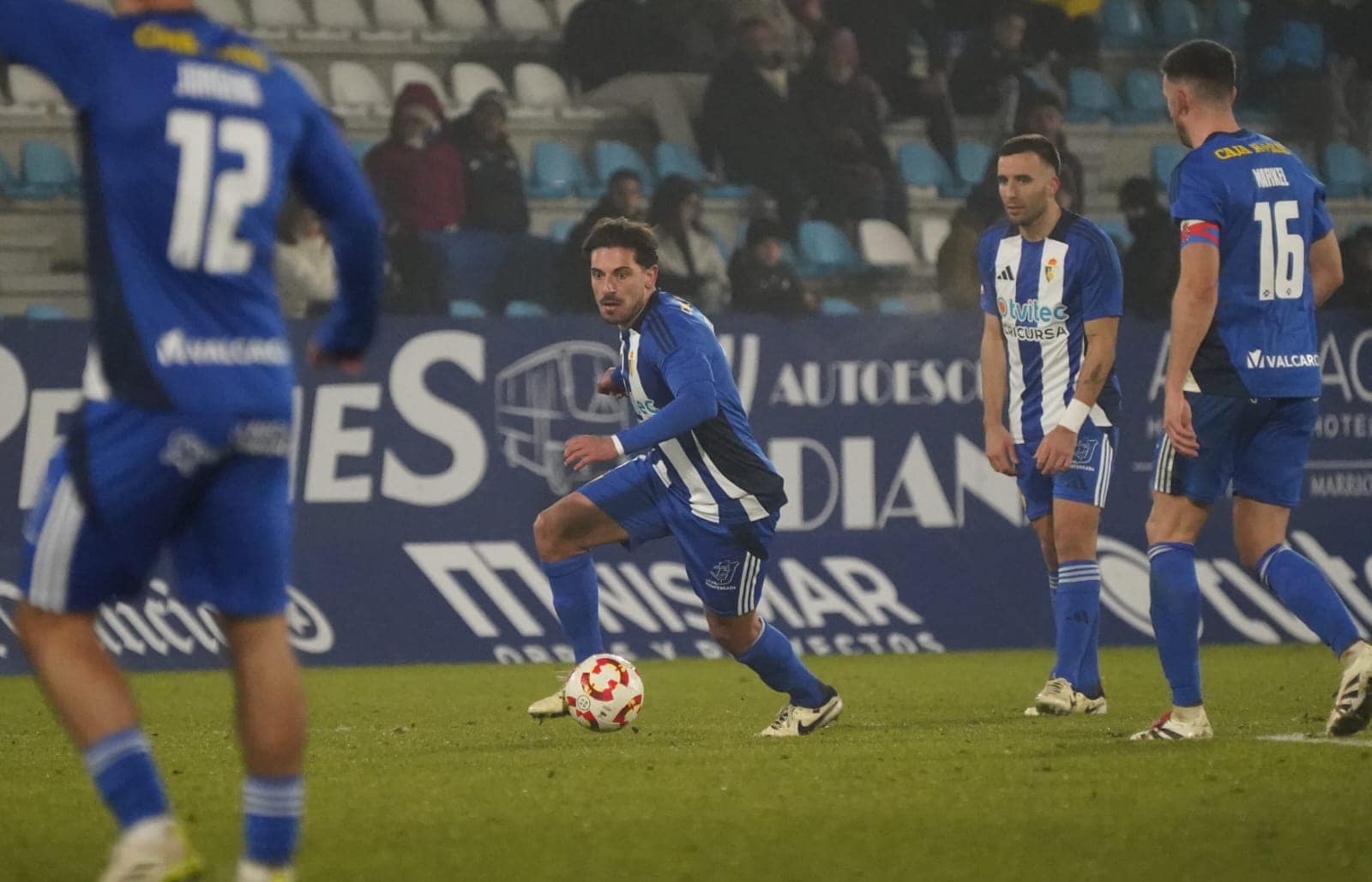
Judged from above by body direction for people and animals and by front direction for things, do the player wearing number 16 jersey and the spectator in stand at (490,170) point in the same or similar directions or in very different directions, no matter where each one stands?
very different directions

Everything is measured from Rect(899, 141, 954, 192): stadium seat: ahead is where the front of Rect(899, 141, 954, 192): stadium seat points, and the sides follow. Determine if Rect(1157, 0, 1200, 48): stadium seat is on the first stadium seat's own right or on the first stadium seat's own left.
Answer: on the first stadium seat's own left

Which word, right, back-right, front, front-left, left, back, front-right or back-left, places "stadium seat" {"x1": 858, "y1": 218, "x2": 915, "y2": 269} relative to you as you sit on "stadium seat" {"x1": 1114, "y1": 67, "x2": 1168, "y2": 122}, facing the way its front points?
front-right

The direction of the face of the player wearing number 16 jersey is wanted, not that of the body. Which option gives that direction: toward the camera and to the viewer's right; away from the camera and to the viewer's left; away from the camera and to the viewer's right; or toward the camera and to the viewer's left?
away from the camera and to the viewer's left

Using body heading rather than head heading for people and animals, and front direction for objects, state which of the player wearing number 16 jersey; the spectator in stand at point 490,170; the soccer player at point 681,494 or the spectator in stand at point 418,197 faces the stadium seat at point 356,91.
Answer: the player wearing number 16 jersey

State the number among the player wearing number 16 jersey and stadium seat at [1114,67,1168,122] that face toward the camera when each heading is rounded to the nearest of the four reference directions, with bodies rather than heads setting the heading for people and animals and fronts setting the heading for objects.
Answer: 1

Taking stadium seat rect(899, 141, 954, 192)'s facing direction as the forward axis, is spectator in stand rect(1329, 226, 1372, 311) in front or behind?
in front

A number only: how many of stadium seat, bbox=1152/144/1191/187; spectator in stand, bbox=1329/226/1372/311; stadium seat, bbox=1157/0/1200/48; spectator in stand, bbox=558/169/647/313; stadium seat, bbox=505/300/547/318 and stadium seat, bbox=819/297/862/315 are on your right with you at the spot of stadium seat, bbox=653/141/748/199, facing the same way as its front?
2

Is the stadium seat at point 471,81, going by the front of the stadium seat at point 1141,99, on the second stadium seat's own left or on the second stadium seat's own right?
on the second stadium seat's own right

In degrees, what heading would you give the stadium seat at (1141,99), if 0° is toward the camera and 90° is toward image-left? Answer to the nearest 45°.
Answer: approximately 0°

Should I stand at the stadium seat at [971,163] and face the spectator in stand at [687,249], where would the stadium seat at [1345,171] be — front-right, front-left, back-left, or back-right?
back-left

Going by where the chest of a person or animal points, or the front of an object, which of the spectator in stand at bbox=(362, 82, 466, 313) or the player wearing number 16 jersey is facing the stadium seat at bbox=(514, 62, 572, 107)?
the player wearing number 16 jersey

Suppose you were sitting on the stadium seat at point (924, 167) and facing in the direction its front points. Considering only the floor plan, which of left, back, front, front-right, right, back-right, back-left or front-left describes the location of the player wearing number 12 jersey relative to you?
front-right

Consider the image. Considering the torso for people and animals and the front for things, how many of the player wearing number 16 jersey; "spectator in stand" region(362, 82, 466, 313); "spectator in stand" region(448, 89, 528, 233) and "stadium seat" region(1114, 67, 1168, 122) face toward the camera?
3
